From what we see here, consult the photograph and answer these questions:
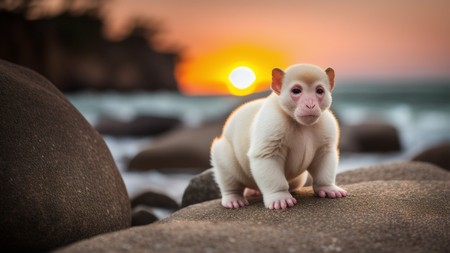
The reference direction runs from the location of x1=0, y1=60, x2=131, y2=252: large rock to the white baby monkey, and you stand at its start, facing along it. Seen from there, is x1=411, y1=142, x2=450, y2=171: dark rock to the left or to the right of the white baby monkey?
left

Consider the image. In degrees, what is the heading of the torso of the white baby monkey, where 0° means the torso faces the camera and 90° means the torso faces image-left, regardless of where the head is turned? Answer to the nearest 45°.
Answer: approximately 315°

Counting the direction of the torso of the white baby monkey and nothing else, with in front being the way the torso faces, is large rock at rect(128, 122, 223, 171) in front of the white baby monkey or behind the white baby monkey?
behind

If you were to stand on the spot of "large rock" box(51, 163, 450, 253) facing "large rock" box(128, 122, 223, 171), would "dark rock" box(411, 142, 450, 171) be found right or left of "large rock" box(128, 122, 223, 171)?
right

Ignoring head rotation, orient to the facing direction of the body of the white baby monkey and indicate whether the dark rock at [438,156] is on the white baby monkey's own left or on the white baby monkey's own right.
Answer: on the white baby monkey's own left

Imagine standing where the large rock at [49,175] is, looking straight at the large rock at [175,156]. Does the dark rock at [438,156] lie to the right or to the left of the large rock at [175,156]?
right
